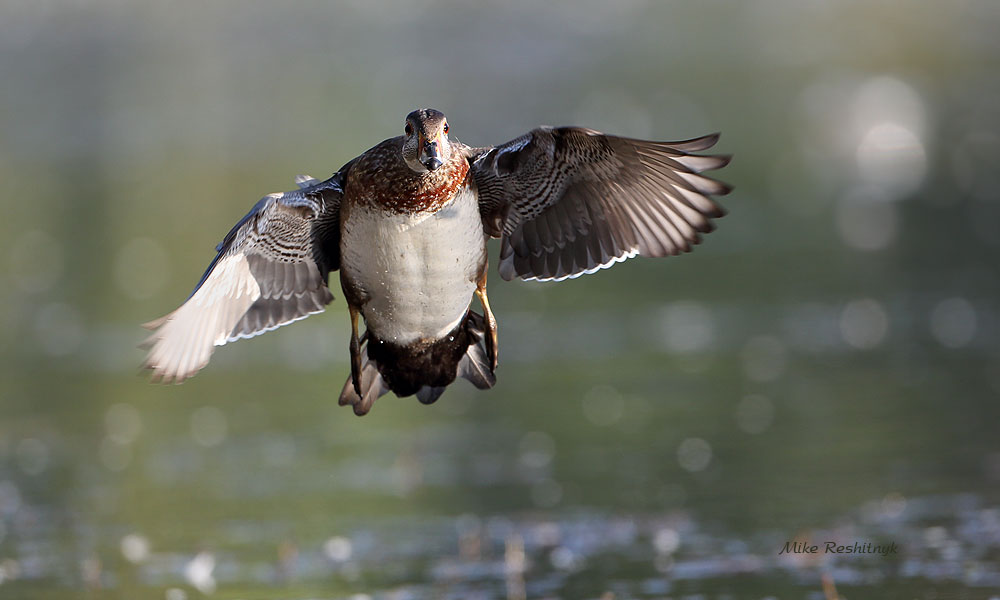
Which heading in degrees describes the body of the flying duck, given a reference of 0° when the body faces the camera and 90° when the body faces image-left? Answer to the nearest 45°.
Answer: approximately 0°
